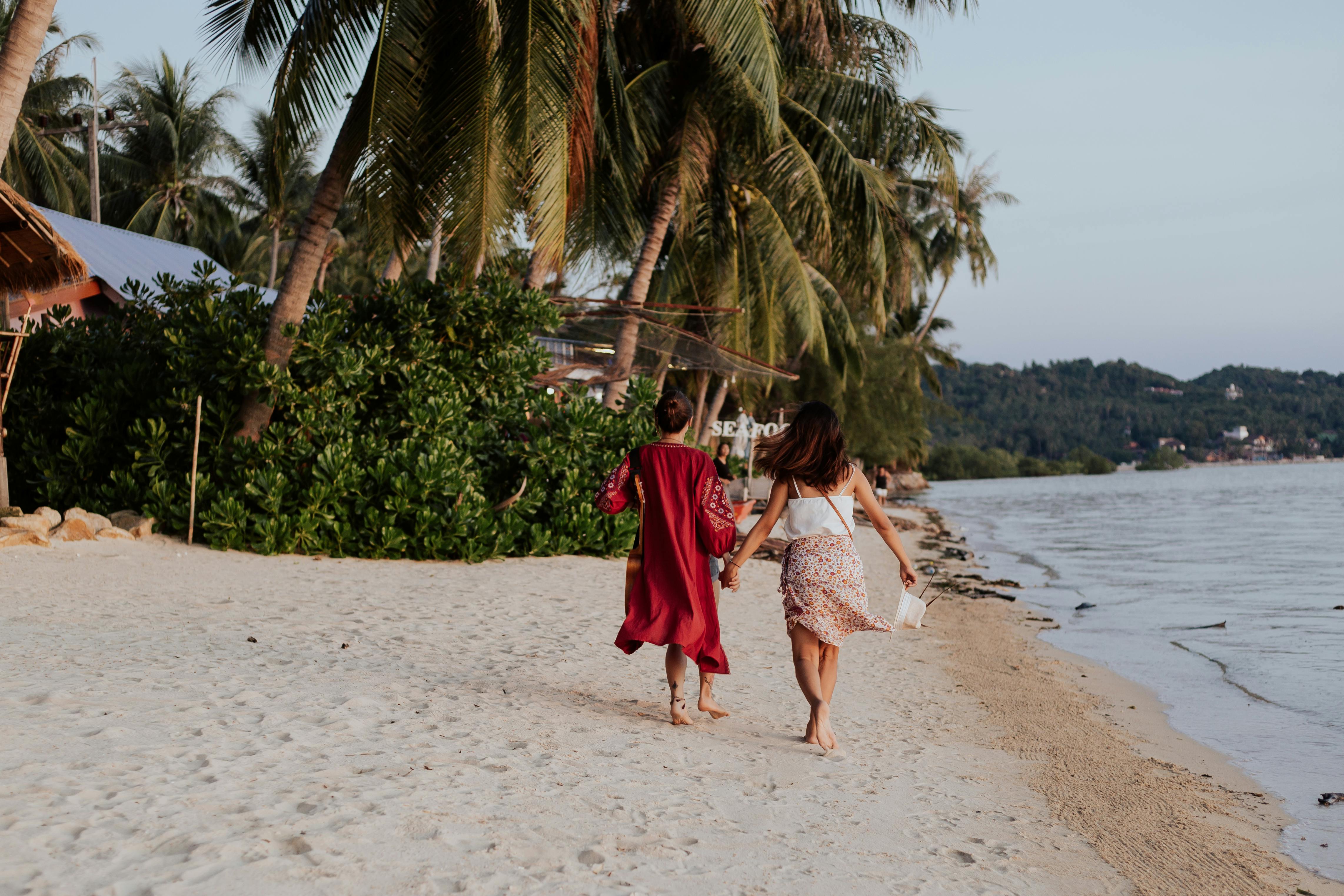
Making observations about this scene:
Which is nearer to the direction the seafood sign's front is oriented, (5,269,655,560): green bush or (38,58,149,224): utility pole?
the green bush

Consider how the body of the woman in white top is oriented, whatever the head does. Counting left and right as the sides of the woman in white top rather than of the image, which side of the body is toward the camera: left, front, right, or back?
back

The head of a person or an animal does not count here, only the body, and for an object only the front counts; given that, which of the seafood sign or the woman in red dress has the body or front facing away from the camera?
the woman in red dress

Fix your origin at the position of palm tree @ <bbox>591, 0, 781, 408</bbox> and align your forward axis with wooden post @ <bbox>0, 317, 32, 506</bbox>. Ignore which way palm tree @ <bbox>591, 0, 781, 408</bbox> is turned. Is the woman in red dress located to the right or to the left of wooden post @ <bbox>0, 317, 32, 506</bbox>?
left

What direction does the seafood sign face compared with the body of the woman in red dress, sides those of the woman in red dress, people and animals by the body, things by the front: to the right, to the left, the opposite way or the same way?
the opposite way

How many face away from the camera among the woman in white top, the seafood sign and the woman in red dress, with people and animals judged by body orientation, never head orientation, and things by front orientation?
2

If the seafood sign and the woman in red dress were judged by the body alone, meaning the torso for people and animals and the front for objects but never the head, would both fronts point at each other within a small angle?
yes

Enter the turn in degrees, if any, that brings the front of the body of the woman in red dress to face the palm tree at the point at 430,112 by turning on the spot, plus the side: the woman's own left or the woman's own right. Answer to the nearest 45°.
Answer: approximately 45° to the woman's own left

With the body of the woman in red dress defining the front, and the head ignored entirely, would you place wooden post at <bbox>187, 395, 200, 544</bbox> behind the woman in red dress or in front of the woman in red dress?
in front

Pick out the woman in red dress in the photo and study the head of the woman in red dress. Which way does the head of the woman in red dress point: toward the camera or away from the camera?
away from the camera

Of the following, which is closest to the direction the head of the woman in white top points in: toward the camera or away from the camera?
away from the camera

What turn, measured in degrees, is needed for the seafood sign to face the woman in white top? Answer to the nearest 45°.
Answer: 0° — it already faces them

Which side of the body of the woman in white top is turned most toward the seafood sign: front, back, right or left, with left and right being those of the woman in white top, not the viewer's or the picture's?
front

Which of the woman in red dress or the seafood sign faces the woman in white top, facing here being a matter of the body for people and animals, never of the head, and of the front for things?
the seafood sign

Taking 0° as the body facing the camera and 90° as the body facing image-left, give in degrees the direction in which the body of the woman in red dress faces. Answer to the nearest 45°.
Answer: approximately 180°
